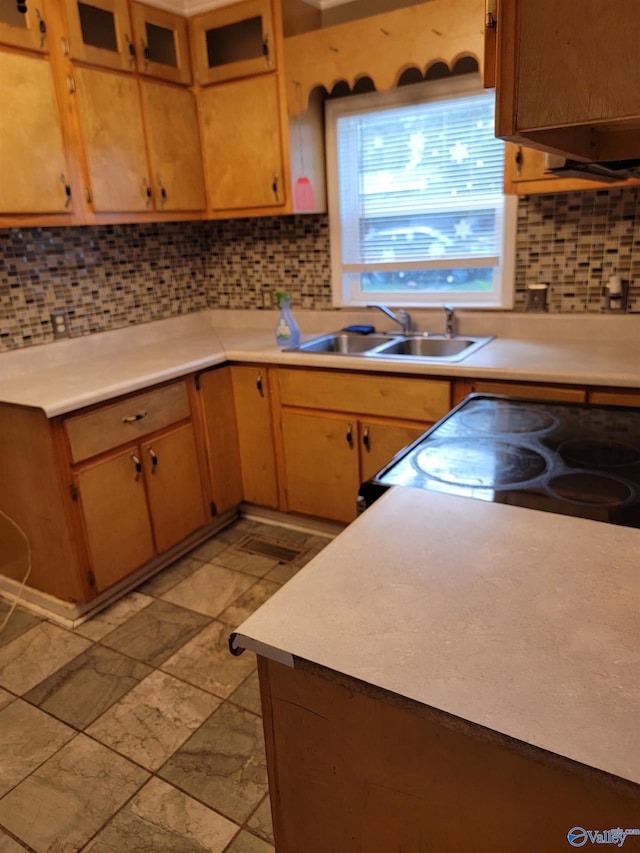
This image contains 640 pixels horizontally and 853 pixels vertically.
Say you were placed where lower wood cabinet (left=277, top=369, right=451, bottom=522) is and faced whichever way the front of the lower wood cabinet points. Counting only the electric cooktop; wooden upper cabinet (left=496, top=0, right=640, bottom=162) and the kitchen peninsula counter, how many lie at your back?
0

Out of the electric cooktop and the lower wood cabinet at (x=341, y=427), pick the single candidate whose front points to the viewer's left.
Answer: the electric cooktop

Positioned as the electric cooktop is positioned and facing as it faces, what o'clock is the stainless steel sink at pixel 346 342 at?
The stainless steel sink is roughly at 2 o'clock from the electric cooktop.

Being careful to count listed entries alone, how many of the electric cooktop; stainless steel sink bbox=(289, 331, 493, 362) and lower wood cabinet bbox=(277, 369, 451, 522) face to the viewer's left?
1

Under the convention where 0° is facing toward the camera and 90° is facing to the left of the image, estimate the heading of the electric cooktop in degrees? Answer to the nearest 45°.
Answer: approximately 90°

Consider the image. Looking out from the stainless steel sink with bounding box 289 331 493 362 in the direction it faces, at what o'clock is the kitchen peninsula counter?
The kitchen peninsula counter is roughly at 12 o'clock from the stainless steel sink.

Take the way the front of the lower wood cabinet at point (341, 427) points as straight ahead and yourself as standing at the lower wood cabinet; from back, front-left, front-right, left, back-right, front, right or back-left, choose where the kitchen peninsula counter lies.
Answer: front

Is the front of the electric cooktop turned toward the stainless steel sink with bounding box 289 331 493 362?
no

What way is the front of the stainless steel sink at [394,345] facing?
toward the camera

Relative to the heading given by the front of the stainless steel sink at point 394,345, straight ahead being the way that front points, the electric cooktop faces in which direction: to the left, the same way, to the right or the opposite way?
to the right

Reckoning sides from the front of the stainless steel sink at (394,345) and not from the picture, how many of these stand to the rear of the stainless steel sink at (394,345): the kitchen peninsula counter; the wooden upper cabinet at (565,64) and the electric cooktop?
0

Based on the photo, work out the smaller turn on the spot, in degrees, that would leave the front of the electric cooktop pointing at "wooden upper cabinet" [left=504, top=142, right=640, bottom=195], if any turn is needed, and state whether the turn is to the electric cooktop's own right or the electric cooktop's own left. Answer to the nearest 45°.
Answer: approximately 90° to the electric cooktop's own right

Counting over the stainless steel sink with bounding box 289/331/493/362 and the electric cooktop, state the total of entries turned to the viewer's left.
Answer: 1
